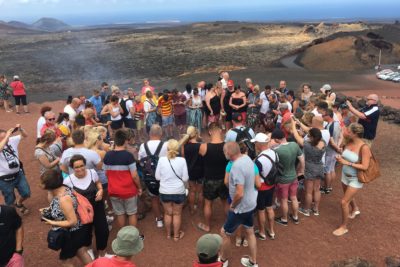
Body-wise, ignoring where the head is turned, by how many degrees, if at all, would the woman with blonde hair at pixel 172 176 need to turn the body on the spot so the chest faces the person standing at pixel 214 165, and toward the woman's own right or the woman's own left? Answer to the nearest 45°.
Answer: approximately 90° to the woman's own right

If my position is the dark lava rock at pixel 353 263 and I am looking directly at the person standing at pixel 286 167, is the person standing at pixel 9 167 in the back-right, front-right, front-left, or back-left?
front-left

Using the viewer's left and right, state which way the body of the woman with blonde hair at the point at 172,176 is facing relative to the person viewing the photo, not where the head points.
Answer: facing away from the viewer

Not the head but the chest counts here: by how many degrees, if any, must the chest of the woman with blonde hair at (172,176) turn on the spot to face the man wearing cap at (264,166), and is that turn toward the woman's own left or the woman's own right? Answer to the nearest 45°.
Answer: approximately 90° to the woman's own right

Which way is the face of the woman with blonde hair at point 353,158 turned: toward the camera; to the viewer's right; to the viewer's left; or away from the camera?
to the viewer's left

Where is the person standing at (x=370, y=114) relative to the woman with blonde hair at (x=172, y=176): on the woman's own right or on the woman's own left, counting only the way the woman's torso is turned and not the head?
on the woman's own right

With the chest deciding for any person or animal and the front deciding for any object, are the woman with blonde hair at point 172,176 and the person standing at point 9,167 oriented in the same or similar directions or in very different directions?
very different directions

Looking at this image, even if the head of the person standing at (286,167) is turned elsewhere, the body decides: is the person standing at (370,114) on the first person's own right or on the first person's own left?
on the first person's own right

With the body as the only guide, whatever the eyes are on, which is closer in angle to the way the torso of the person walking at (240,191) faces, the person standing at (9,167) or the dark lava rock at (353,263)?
the person standing
